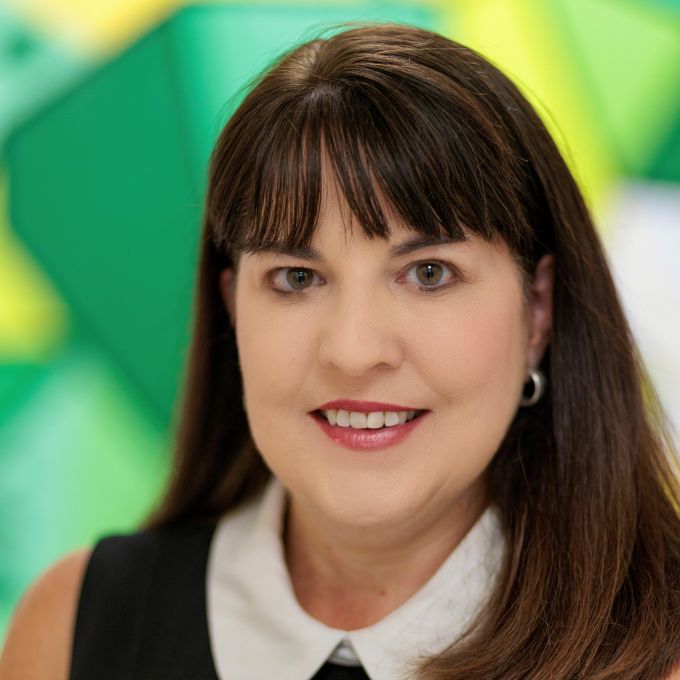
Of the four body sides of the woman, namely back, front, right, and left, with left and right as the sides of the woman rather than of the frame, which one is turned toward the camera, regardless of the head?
front
